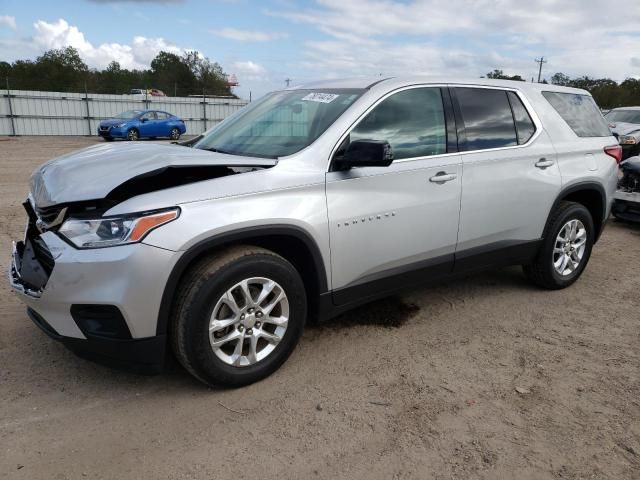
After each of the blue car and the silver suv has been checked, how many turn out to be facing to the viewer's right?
0

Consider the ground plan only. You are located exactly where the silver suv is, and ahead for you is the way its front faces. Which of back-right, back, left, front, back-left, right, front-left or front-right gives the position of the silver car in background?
back

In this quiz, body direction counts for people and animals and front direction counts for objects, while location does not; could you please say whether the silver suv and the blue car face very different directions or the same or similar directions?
same or similar directions

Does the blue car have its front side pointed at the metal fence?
no

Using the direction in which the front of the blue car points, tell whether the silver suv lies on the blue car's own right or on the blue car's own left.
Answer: on the blue car's own left

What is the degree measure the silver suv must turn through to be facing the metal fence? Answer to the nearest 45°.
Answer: approximately 90° to its right

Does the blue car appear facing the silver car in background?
no

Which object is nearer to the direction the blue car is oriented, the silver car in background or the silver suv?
the silver suv

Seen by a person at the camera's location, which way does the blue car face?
facing the viewer and to the left of the viewer

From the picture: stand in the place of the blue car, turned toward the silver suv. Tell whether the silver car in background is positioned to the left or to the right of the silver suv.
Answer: left

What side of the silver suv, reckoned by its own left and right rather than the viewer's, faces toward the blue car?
right
